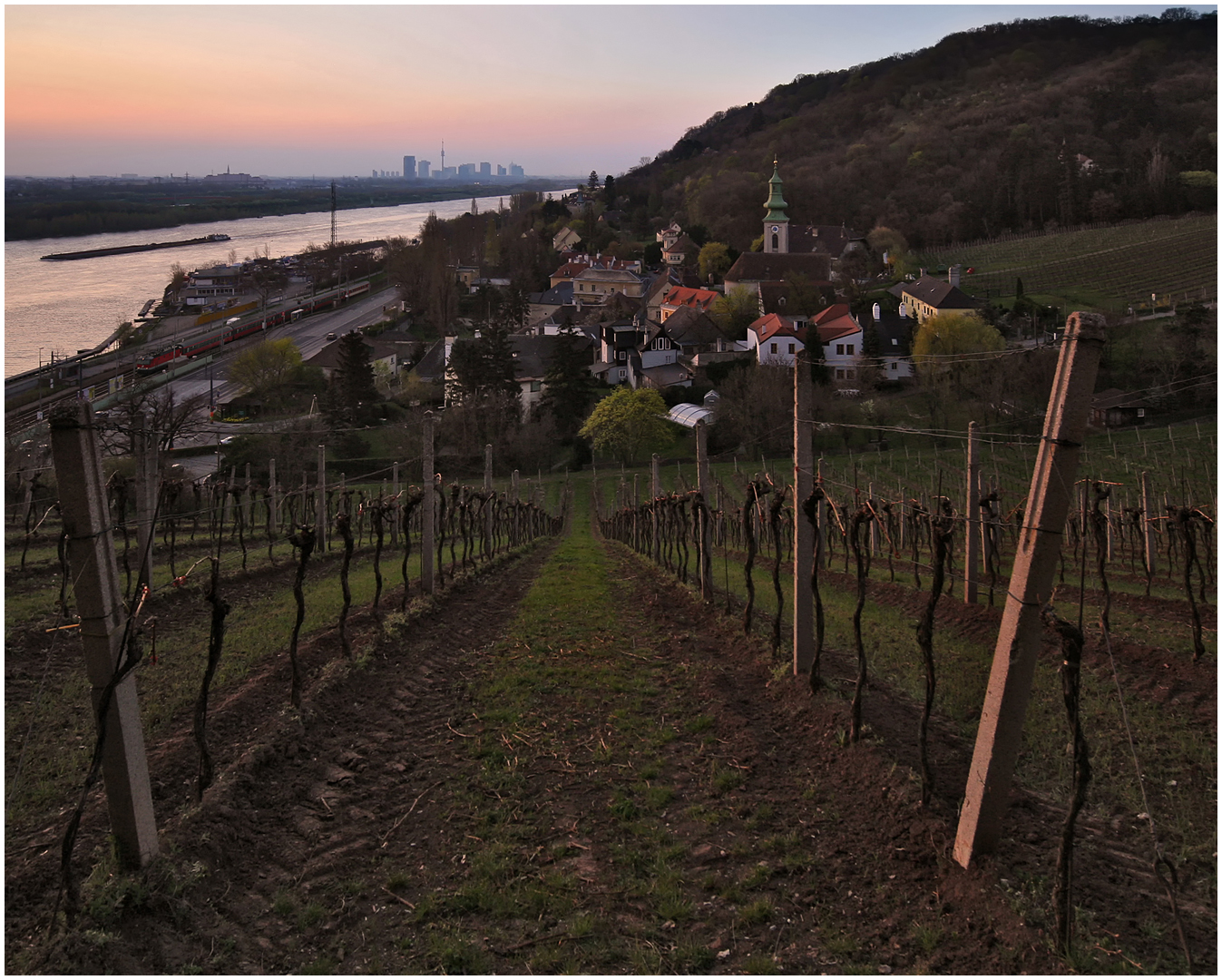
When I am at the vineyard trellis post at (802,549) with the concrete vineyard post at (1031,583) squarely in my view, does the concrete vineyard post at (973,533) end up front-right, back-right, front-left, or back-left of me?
back-left

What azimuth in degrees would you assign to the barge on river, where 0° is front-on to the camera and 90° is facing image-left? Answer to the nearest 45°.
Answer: approximately 45°

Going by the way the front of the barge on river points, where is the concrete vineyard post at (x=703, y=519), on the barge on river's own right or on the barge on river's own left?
on the barge on river's own left

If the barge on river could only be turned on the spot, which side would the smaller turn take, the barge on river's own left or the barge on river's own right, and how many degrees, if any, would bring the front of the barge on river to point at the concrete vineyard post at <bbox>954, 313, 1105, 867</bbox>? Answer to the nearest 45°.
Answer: approximately 45° to the barge on river's own left

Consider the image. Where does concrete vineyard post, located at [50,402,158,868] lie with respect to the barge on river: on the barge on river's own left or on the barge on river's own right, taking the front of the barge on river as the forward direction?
on the barge on river's own left

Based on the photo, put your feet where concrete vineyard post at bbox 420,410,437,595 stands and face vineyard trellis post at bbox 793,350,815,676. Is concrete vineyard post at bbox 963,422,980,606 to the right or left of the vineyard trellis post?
left

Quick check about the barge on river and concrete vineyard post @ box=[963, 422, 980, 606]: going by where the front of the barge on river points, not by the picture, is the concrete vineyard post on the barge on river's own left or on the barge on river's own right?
on the barge on river's own left
